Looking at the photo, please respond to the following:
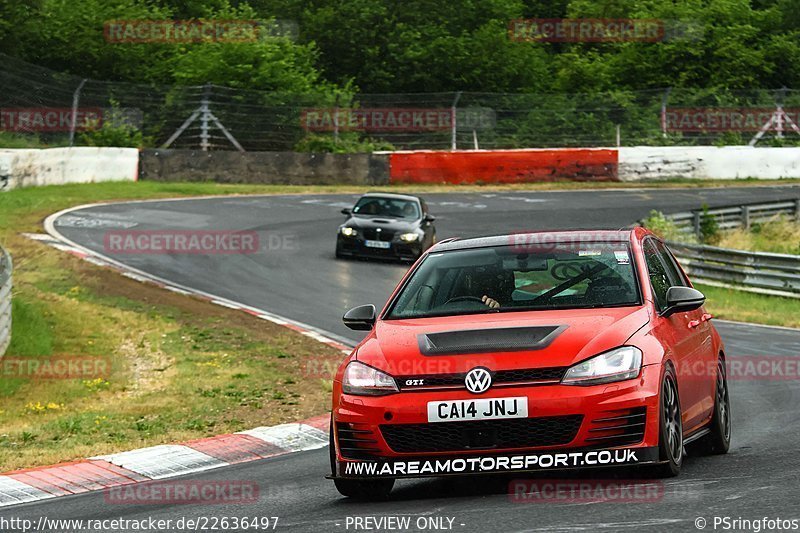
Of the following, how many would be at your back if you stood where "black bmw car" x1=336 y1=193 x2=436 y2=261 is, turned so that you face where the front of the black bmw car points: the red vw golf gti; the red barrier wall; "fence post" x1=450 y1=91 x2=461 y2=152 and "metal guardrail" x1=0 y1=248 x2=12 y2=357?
2

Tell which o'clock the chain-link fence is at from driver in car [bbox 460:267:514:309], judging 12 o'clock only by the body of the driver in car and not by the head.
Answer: The chain-link fence is roughly at 6 o'clock from the driver in car.

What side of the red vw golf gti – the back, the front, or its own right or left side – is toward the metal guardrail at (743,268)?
back

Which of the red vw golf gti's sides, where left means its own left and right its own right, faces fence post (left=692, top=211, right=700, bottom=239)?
back

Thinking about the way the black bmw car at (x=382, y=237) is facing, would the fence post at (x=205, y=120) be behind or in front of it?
behind

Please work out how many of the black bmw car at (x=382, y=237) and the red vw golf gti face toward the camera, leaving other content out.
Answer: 2

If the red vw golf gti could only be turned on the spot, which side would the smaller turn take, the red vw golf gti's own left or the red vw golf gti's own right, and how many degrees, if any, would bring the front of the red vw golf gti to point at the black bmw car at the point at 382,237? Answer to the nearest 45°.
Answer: approximately 180°

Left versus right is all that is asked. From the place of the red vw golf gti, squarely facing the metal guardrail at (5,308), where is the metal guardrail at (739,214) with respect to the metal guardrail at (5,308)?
right

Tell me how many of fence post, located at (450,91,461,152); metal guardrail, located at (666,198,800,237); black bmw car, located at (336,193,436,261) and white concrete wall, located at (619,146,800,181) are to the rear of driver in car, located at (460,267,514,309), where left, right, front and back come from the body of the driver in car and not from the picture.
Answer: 4

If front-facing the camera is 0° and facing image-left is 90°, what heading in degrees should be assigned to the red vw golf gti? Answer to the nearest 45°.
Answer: approximately 0°

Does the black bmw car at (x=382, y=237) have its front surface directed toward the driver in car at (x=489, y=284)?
yes

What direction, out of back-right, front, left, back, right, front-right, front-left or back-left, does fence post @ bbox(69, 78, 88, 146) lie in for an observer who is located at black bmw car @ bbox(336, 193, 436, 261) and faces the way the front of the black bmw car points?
back-right
